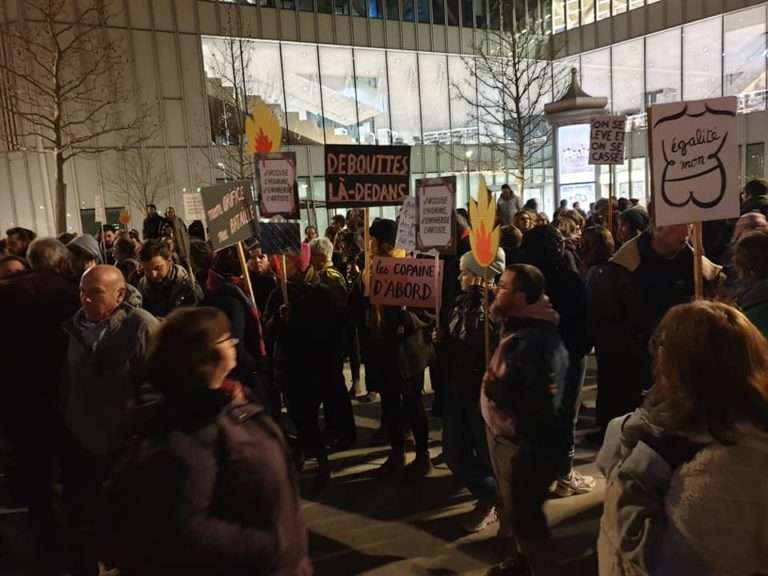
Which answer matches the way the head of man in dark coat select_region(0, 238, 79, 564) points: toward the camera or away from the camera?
away from the camera

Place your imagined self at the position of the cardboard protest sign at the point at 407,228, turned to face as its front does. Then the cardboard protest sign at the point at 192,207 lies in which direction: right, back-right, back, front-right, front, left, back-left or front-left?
back-right

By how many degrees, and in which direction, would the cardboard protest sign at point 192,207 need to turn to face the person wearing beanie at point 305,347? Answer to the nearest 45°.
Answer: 0° — it already faces them

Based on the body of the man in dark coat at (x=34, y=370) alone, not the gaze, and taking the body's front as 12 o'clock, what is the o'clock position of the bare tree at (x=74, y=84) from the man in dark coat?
The bare tree is roughly at 12 o'clock from the man in dark coat.

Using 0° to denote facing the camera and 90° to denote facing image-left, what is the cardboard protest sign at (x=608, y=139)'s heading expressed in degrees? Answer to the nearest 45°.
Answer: approximately 0°

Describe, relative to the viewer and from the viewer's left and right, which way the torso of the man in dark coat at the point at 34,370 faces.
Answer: facing away from the viewer

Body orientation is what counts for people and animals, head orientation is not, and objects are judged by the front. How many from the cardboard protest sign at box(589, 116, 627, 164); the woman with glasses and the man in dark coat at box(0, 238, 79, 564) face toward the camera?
1

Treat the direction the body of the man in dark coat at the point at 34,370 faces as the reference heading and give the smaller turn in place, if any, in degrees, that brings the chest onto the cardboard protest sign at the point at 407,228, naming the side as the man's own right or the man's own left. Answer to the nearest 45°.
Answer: approximately 90° to the man's own right

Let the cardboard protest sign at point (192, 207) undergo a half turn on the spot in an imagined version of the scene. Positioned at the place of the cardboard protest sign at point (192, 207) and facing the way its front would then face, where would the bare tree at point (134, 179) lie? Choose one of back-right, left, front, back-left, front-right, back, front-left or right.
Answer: front

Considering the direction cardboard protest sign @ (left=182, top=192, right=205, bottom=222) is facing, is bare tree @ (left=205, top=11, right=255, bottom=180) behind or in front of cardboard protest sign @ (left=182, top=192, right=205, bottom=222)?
behind

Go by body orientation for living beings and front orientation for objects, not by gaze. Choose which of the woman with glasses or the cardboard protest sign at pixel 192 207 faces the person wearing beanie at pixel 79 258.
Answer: the cardboard protest sign
